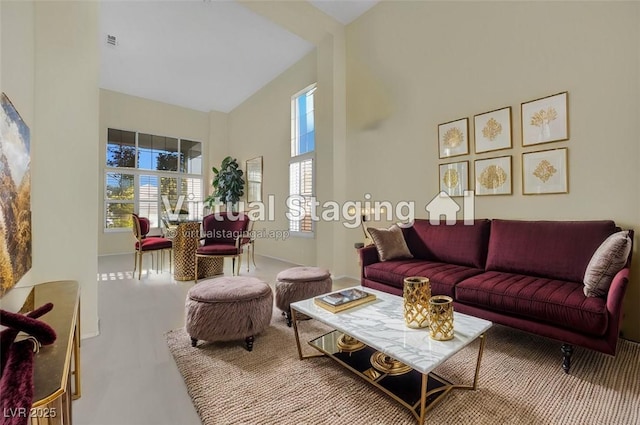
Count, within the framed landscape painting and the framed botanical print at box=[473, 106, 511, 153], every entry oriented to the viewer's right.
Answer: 1

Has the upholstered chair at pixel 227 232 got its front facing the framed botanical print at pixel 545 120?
no

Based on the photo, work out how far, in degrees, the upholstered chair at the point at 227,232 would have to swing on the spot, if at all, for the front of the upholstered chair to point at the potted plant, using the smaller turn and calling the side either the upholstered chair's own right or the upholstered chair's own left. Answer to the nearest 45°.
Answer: approximately 135° to the upholstered chair's own right

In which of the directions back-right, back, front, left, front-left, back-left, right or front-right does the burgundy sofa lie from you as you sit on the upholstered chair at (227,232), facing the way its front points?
left

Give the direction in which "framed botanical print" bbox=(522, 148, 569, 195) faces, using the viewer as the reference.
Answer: facing the viewer and to the left of the viewer

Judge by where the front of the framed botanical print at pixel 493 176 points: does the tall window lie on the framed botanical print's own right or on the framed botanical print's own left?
on the framed botanical print's own right

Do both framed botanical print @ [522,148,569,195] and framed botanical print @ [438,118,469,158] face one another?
no

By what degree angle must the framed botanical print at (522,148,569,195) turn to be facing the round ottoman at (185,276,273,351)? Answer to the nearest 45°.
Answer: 0° — it already faces it

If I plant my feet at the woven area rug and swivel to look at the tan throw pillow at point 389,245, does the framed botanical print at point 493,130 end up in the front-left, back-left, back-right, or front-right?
front-right

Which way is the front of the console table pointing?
to the viewer's right

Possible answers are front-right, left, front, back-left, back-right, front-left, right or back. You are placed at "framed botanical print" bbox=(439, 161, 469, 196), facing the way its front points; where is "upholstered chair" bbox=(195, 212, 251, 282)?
front-right

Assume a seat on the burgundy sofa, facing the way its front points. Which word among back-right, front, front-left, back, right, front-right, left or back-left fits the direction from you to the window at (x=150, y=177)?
front-right

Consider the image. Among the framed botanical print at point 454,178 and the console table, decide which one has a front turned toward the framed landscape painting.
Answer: the framed botanical print

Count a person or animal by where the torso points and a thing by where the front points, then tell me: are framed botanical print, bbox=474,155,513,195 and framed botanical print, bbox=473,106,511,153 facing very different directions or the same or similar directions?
same or similar directions

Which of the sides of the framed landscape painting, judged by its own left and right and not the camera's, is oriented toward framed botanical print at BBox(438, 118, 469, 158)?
front

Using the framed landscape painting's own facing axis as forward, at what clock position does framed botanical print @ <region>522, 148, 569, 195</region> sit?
The framed botanical print is roughly at 1 o'clock from the framed landscape painting.

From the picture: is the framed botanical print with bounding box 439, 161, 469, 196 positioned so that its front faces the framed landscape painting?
yes

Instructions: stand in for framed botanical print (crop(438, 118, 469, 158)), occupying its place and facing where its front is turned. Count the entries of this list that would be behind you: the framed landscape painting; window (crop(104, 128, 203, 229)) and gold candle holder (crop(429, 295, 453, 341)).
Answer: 0

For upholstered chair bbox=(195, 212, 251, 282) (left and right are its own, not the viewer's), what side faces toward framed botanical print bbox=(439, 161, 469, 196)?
left

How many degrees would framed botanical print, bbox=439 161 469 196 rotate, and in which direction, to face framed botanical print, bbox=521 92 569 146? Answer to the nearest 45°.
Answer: approximately 90° to its left
